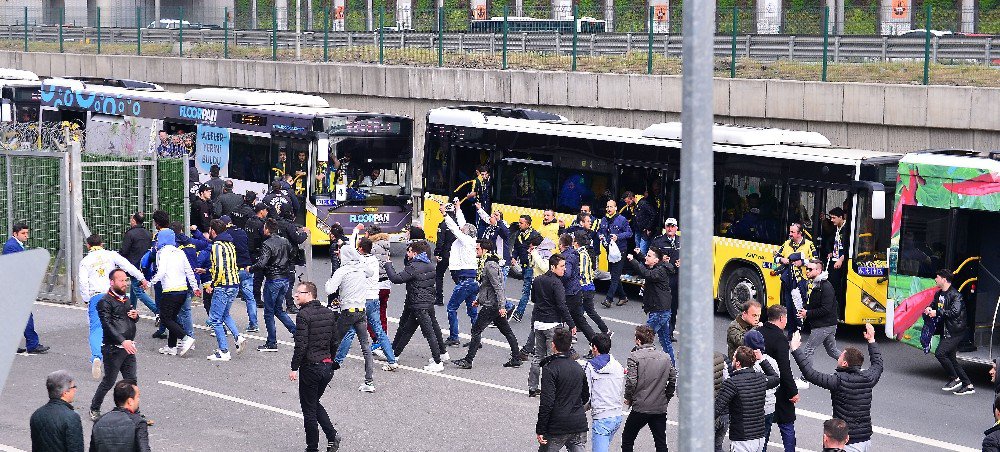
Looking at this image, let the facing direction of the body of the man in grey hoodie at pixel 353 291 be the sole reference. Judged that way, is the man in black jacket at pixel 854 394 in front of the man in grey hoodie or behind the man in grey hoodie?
behind

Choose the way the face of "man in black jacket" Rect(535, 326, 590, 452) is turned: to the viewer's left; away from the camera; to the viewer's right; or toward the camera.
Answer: away from the camera

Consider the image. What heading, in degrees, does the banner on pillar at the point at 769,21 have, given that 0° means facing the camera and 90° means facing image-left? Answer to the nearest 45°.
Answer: approximately 0°

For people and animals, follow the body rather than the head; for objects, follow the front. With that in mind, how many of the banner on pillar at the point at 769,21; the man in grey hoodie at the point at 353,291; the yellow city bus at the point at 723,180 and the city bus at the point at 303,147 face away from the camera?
1

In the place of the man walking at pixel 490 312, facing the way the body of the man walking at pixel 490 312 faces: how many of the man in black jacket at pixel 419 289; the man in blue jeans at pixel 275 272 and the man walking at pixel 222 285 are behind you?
0

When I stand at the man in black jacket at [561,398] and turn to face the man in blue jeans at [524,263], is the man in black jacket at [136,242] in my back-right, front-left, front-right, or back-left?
front-left

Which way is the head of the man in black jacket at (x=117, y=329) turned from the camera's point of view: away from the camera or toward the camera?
toward the camera

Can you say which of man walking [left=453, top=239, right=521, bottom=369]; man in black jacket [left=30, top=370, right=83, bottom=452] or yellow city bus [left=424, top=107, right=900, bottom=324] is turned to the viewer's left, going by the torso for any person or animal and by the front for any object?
the man walking

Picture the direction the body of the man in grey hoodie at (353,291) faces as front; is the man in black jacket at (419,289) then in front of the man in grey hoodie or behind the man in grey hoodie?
in front

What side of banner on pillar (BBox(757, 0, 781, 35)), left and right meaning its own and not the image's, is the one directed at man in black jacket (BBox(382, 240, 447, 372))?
front

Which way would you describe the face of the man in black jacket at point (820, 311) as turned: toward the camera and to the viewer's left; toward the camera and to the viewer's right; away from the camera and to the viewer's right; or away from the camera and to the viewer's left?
toward the camera and to the viewer's left

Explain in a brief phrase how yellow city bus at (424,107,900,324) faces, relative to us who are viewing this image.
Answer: facing the viewer and to the right of the viewer

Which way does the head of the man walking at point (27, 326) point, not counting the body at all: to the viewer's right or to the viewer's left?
to the viewer's right

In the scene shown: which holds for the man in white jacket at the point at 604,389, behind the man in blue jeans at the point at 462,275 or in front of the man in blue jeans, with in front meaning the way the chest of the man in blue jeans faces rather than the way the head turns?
behind

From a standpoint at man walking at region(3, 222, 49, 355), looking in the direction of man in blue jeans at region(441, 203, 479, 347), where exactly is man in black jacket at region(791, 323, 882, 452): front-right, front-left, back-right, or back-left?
front-right

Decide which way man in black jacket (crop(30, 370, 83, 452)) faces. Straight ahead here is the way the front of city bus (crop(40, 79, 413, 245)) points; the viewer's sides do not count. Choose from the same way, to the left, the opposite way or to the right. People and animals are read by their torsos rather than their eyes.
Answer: to the left

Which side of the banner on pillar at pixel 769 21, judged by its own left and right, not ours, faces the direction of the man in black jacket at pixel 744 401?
front

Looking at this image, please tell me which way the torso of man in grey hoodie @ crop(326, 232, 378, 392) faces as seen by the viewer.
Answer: away from the camera
